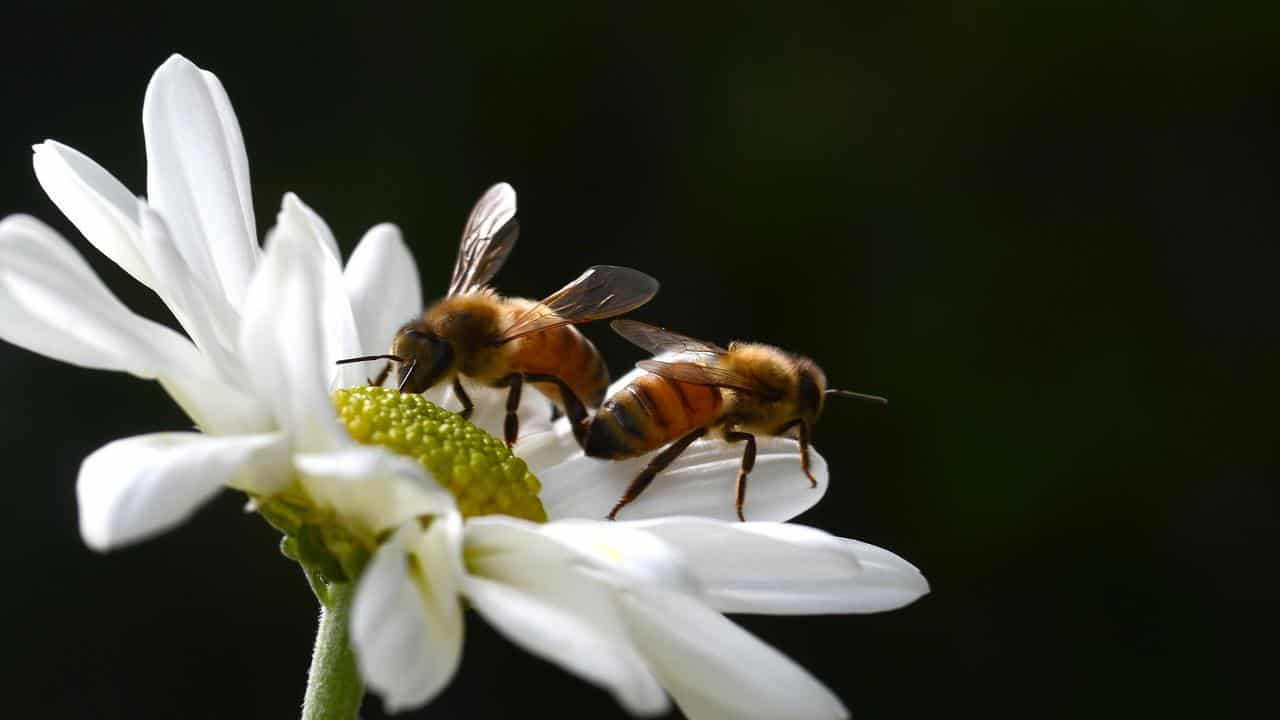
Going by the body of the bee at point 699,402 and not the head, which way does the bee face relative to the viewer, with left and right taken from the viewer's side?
facing to the right of the viewer
